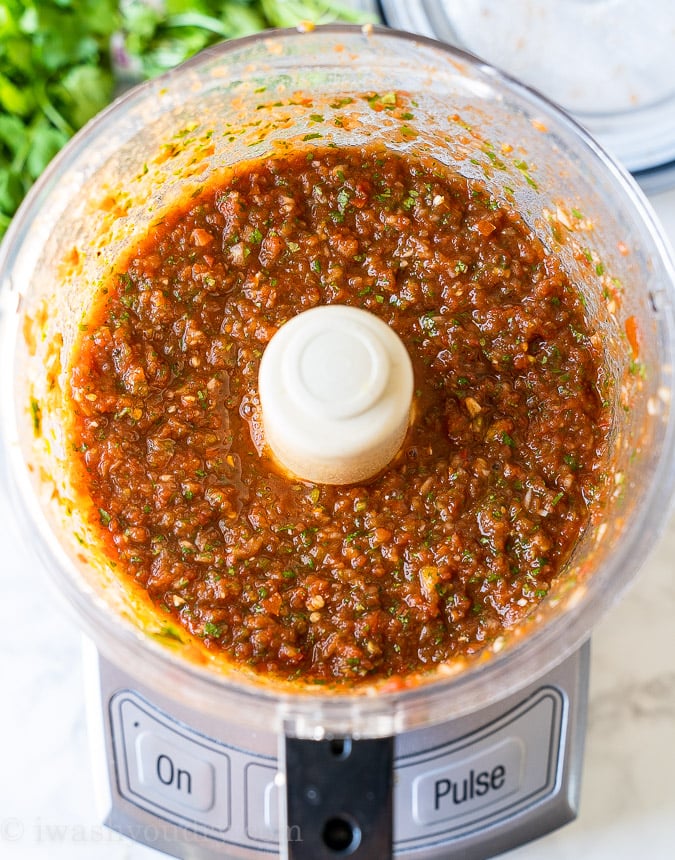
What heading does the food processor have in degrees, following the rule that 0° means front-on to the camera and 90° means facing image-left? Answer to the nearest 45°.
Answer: approximately 0°
